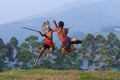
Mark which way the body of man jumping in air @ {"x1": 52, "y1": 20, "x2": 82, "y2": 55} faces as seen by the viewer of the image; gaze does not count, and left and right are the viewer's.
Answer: facing away from the viewer and to the left of the viewer
